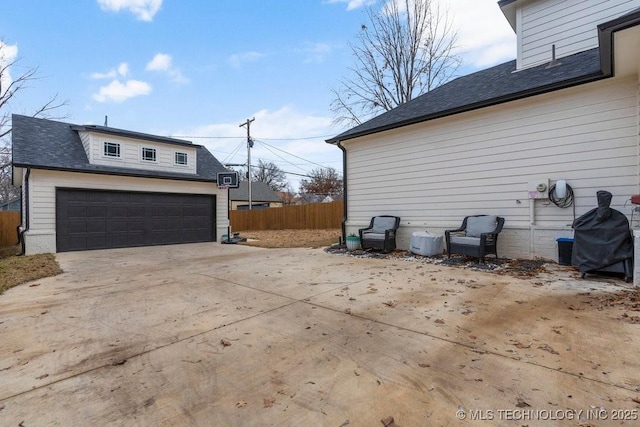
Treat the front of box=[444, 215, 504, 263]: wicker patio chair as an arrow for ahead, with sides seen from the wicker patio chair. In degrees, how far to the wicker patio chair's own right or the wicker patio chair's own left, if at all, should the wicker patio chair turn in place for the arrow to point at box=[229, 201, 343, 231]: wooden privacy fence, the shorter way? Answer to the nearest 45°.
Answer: approximately 90° to the wicker patio chair's own right

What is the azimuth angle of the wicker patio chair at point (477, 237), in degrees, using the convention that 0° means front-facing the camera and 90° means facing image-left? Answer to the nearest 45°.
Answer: approximately 45°

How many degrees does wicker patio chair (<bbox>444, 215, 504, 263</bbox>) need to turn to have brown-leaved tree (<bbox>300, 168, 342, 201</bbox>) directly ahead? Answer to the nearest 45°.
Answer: approximately 90° to its right

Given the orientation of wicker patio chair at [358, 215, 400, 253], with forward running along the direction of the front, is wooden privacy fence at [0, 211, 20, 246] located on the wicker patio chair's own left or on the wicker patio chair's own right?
on the wicker patio chair's own right

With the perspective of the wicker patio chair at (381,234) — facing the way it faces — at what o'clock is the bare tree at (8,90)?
The bare tree is roughly at 2 o'clock from the wicker patio chair.

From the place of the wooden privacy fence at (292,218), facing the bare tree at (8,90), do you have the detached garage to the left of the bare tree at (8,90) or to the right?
left

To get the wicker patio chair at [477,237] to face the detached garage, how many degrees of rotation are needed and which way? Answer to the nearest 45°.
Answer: approximately 45° to its right

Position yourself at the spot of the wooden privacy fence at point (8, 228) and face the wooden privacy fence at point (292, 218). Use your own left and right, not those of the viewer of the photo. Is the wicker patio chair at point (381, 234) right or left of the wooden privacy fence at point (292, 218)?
right

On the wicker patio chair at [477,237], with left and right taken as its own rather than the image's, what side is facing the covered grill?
left

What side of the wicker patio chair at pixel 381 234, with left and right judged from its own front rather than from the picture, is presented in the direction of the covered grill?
left

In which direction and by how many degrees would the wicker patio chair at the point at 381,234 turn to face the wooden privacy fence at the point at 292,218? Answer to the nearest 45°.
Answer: approximately 90° to its right

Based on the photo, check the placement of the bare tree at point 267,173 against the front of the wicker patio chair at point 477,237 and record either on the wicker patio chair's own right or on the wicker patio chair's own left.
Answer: on the wicker patio chair's own right
